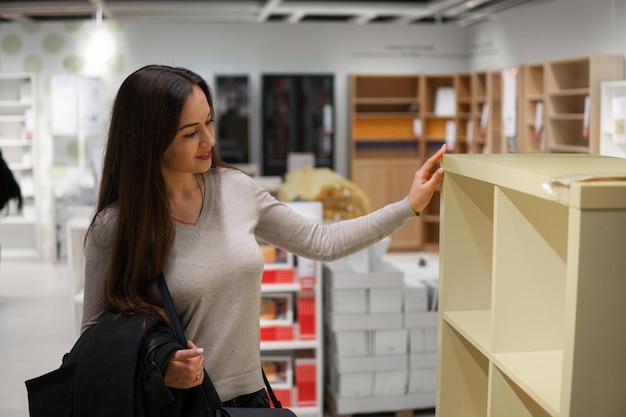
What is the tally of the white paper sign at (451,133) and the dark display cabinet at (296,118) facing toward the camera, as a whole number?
2

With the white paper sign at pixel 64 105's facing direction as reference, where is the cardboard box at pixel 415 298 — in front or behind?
in front

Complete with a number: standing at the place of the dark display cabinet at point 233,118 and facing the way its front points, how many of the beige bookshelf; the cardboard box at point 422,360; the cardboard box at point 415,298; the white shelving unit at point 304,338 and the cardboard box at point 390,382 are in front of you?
5

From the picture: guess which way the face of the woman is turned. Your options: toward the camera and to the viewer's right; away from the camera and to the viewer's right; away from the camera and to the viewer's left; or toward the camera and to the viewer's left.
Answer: toward the camera and to the viewer's right

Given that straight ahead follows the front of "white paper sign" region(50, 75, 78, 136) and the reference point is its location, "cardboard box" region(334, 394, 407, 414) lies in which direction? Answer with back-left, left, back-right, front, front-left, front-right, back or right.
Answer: front-left

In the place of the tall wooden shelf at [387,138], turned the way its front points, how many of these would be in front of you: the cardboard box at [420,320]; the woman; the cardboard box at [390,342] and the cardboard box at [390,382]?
4

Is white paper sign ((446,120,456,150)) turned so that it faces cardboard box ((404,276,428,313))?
yes

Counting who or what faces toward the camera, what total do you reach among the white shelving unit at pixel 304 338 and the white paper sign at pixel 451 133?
2

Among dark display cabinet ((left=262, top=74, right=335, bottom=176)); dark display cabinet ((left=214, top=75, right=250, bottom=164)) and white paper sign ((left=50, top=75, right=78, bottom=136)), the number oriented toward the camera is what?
3

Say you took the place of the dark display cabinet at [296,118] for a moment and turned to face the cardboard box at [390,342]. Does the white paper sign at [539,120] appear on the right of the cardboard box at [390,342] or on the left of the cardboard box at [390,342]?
left

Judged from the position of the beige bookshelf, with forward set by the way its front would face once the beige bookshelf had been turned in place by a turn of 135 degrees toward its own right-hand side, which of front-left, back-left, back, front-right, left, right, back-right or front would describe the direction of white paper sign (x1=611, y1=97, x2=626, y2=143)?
front

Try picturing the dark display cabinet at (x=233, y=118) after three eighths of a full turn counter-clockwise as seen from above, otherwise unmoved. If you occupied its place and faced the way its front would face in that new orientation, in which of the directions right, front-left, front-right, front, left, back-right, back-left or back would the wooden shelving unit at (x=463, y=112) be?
front-right

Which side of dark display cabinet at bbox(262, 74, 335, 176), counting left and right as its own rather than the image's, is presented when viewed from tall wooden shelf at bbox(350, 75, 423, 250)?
left

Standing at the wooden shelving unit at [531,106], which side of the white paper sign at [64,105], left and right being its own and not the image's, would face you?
left
